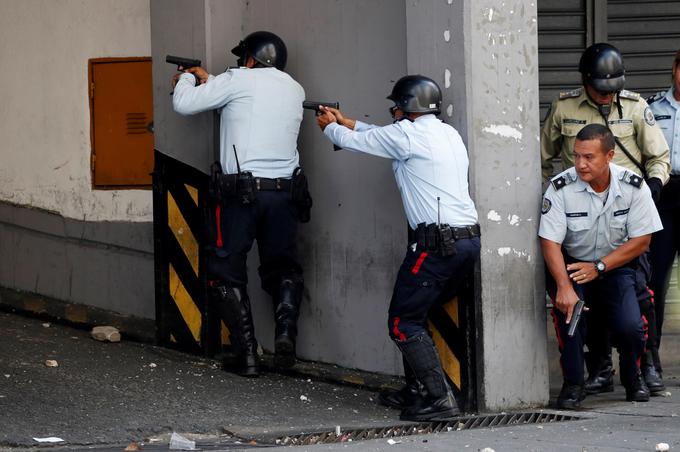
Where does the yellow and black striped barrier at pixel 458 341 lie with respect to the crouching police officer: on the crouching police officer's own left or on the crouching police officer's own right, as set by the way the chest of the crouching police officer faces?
on the crouching police officer's own right

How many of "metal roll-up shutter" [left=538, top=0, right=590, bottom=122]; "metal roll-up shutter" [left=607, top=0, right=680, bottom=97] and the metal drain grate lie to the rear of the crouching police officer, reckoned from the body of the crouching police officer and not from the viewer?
2

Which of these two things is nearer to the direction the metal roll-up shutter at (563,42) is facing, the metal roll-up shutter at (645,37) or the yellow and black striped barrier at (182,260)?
the yellow and black striped barrier

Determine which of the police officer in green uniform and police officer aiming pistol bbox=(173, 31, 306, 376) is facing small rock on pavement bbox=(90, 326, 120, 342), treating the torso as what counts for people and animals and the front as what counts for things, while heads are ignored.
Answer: the police officer aiming pistol

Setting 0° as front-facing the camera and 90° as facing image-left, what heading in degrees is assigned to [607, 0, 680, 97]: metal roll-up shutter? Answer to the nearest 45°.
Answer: approximately 0°

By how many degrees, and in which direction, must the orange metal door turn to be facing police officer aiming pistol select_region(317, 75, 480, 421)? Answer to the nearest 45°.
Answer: approximately 45° to its left

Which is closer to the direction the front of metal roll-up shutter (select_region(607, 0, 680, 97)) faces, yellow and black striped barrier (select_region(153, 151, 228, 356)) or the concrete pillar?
the concrete pillar

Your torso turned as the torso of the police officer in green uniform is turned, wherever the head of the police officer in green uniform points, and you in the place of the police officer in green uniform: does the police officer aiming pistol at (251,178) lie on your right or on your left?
on your right

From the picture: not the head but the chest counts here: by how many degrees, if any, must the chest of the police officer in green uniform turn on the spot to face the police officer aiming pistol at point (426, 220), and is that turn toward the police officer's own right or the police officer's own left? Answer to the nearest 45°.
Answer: approximately 45° to the police officer's own right

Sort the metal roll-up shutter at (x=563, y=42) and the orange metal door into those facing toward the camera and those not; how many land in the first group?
2
